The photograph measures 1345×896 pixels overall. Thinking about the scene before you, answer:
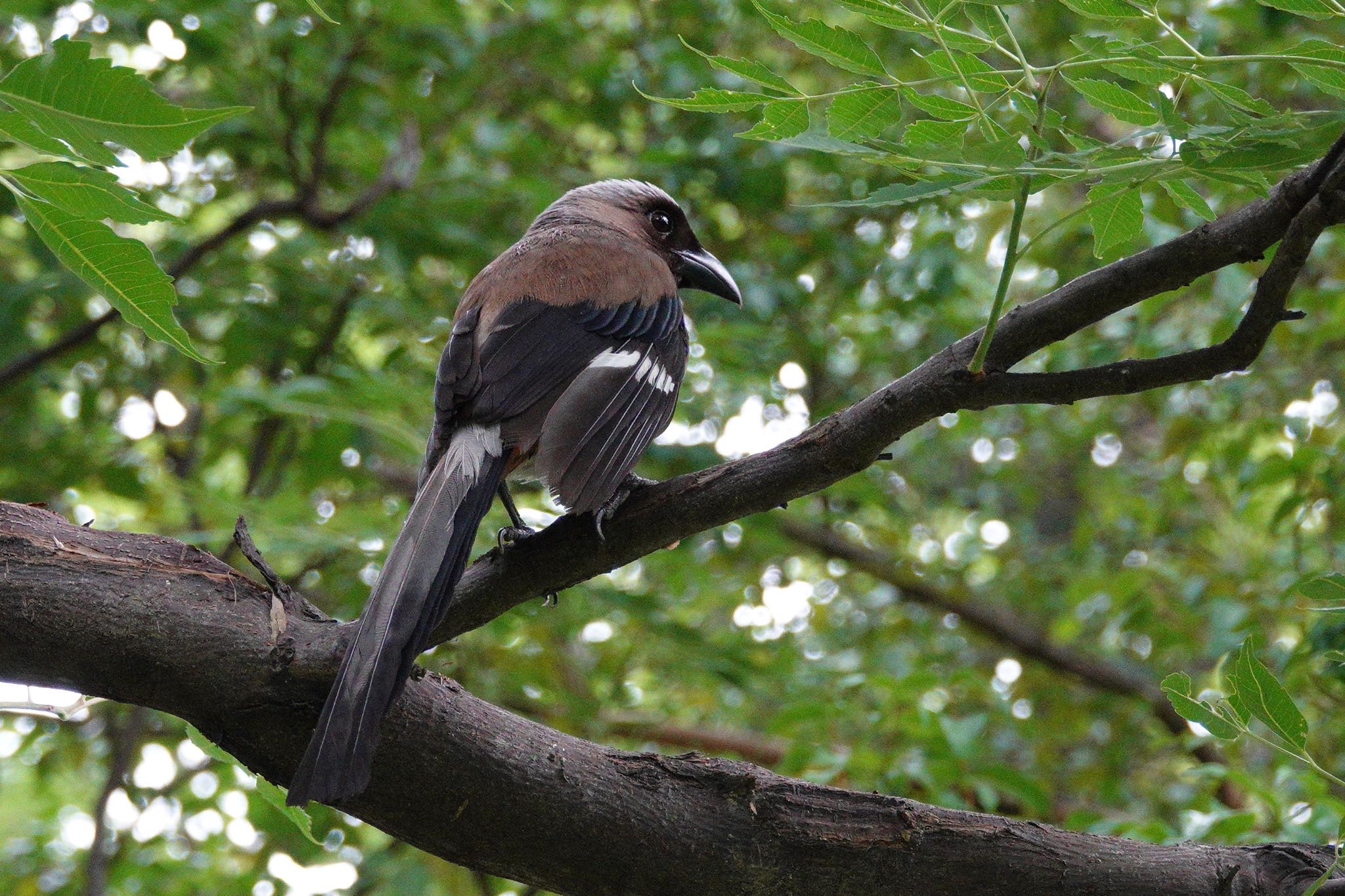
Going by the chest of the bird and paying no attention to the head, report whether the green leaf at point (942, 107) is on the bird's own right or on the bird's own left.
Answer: on the bird's own right

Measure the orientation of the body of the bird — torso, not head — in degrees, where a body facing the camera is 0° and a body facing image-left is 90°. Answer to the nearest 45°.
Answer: approximately 225°

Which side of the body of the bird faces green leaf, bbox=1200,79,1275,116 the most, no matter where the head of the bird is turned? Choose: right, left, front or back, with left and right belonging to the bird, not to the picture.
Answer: right

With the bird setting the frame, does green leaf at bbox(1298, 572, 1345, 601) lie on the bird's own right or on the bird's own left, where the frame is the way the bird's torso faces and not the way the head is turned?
on the bird's own right

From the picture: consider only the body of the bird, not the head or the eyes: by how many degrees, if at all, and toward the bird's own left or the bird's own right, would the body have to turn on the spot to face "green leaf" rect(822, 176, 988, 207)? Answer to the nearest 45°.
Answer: approximately 45° to the bird's own right

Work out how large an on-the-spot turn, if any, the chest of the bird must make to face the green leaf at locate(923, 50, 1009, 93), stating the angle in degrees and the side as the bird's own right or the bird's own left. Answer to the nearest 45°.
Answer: approximately 45° to the bird's own right

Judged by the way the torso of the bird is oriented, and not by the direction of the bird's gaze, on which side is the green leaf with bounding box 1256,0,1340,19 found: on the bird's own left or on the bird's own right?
on the bird's own right

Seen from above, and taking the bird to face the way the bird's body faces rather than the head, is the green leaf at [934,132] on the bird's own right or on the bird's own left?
on the bird's own right

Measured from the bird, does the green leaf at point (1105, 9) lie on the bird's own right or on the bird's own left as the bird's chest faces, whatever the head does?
on the bird's own right

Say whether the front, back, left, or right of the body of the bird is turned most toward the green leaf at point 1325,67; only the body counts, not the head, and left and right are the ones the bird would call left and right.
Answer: right
